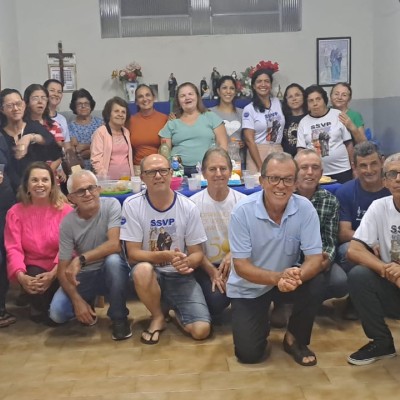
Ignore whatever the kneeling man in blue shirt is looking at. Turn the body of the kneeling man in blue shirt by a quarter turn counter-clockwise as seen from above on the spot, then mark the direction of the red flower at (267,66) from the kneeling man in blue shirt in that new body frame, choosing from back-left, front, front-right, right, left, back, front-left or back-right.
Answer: left

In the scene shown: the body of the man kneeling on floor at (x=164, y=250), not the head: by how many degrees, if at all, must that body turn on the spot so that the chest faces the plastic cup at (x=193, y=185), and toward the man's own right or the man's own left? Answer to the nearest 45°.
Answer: approximately 180°

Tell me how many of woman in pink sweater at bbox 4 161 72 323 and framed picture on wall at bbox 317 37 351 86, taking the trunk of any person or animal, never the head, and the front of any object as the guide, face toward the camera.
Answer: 2

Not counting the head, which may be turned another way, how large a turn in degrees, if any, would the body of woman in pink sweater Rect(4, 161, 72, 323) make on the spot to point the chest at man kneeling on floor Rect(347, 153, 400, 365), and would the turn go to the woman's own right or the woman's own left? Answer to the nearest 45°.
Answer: approximately 45° to the woman's own left

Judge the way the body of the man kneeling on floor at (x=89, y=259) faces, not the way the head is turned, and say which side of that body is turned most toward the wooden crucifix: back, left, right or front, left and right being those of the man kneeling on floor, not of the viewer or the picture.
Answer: back

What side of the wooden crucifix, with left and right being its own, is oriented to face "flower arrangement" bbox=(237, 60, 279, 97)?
left

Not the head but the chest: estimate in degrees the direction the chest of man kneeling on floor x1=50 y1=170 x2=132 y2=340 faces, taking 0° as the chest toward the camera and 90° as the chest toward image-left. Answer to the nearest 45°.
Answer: approximately 0°

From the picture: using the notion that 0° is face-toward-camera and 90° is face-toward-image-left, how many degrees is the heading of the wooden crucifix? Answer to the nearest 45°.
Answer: approximately 0°

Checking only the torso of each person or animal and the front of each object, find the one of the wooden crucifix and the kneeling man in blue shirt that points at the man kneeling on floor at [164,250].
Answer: the wooden crucifix

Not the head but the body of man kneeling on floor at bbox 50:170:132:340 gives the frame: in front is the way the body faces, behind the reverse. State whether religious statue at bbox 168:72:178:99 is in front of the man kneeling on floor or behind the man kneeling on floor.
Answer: behind

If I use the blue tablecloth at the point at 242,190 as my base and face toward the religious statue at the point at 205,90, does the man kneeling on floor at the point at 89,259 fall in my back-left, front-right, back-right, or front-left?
back-left

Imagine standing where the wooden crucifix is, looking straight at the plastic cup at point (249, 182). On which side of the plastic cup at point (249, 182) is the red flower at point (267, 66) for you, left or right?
left
